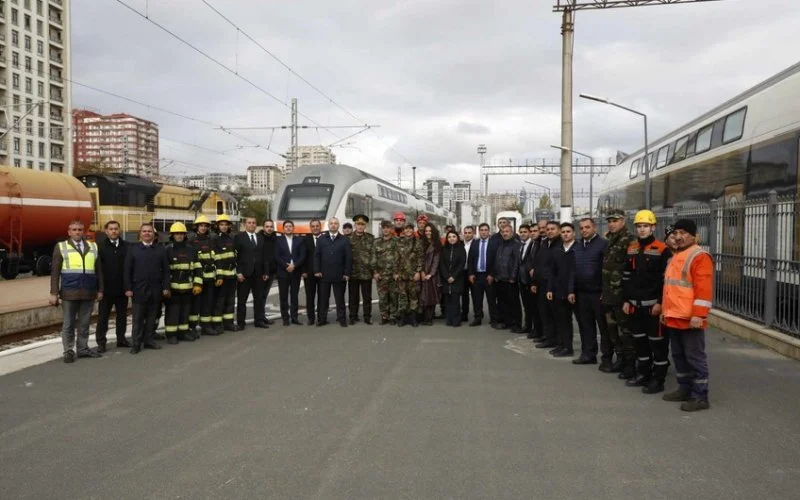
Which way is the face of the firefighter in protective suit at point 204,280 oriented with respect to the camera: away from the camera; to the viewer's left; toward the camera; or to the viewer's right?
toward the camera

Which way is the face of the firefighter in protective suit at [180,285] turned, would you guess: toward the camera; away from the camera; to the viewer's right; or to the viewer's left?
toward the camera

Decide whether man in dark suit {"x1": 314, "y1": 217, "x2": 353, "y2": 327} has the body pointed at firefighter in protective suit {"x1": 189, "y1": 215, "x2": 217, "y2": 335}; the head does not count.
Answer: no

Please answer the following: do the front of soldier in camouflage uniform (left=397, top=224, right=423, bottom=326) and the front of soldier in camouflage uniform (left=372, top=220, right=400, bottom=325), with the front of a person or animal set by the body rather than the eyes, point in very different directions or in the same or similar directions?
same or similar directions

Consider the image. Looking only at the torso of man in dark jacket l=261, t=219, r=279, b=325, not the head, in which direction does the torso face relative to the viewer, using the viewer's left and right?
facing the viewer

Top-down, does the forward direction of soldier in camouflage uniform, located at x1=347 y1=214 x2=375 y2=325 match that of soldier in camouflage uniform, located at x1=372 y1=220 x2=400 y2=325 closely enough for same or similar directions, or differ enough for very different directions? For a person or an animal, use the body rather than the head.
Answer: same or similar directions

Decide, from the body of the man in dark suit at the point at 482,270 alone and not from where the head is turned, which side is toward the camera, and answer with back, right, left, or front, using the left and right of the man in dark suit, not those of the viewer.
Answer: front

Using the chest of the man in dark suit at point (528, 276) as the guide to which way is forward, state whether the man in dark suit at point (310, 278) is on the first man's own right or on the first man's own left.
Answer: on the first man's own right

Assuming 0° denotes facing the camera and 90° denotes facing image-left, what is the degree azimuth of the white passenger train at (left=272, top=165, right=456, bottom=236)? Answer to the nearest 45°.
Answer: approximately 45°

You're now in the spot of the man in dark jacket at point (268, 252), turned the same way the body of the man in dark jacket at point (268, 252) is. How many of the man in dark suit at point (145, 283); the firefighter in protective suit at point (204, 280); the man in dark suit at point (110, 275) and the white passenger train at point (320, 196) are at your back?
1

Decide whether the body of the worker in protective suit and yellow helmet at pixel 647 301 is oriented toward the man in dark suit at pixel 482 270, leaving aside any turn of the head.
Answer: no

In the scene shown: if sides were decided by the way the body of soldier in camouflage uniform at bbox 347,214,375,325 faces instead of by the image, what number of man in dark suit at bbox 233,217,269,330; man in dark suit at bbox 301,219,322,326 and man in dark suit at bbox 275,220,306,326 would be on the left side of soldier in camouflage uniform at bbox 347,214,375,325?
0

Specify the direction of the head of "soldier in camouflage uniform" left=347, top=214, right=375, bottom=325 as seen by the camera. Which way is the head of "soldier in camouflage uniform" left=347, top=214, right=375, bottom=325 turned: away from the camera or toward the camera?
toward the camera

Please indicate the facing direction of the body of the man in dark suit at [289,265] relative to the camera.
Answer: toward the camera

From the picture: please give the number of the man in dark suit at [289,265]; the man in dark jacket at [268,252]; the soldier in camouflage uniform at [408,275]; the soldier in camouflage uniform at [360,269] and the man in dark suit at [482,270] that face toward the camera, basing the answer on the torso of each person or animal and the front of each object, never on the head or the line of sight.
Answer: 5
